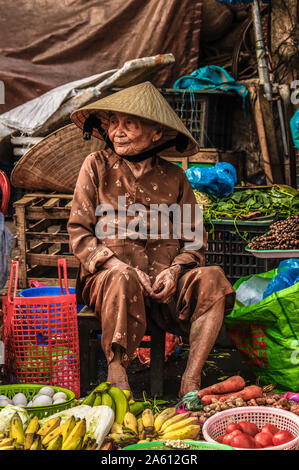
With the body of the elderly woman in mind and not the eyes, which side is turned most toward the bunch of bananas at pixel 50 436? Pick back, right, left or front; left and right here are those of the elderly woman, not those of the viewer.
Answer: front

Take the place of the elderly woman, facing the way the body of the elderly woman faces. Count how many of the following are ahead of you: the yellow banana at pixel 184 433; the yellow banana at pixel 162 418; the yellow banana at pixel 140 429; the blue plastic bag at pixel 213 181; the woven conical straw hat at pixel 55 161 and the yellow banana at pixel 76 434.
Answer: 4

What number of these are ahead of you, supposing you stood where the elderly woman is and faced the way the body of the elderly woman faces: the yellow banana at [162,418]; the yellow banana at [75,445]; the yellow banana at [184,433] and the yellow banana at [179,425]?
4

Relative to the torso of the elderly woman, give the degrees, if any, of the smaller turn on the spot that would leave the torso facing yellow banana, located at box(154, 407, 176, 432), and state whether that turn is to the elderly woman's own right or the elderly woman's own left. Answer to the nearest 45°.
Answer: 0° — they already face it

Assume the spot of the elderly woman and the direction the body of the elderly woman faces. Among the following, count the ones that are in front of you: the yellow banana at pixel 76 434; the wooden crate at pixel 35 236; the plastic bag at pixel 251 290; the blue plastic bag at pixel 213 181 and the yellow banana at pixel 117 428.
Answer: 2

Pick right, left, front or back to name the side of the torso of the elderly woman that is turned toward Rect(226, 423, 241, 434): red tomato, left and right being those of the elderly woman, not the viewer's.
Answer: front

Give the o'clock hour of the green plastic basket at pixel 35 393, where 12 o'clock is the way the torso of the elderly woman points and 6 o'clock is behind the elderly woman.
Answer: The green plastic basket is roughly at 1 o'clock from the elderly woman.

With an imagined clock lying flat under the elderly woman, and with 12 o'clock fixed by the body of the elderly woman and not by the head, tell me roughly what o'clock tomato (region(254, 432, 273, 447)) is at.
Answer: The tomato is roughly at 11 o'clock from the elderly woman.

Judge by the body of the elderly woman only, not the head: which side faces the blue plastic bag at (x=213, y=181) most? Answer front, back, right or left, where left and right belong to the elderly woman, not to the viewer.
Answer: back

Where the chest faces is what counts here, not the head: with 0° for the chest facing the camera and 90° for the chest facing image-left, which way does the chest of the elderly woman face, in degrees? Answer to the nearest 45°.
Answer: approximately 0°

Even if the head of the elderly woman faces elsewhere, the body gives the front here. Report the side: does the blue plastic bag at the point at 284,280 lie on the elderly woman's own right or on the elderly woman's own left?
on the elderly woman's own left

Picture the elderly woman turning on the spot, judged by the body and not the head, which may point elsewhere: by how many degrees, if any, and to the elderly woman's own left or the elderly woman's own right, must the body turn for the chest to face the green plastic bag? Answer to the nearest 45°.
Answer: approximately 90° to the elderly woman's own left

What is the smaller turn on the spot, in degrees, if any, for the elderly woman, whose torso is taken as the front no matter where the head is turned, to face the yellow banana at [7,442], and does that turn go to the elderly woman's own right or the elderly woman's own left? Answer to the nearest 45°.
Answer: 0° — they already face it

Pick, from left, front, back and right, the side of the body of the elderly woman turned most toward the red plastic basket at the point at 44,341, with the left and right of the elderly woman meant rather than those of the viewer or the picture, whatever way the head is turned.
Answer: right

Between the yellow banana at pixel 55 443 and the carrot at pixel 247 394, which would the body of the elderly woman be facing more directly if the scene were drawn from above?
the yellow banana

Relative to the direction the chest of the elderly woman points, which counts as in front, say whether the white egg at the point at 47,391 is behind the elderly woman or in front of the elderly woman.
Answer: in front
